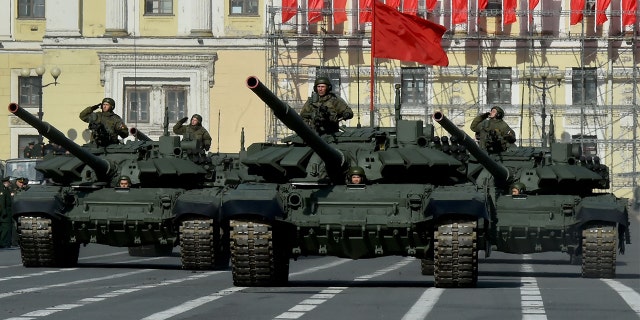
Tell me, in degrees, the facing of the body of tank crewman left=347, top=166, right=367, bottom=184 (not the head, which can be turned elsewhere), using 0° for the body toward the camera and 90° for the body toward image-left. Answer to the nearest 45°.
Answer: approximately 0°

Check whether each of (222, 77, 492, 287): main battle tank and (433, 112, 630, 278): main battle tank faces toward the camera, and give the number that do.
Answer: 2

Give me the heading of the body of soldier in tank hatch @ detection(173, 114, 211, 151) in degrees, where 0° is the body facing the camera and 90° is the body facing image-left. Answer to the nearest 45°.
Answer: approximately 45°

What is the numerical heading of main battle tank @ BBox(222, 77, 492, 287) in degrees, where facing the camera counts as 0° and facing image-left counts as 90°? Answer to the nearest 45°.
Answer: approximately 0°

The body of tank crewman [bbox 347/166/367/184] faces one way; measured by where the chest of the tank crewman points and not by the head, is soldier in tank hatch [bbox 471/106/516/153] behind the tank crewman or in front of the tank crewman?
behind
